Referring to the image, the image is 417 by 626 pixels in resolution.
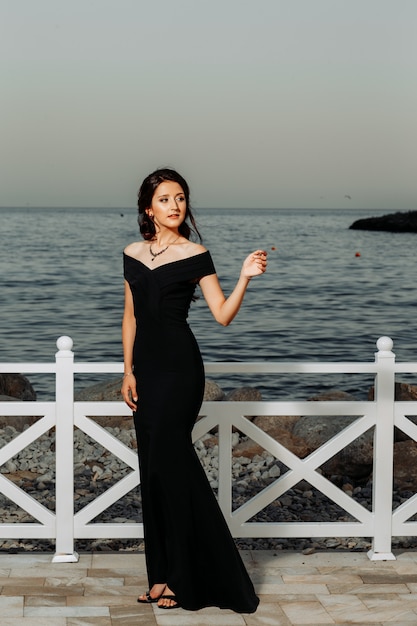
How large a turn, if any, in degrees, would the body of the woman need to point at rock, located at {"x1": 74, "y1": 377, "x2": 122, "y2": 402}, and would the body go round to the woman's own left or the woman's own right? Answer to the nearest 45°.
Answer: approximately 135° to the woman's own right

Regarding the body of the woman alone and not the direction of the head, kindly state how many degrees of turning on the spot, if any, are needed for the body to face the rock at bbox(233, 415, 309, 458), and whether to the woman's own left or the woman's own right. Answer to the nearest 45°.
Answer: approximately 135° to the woman's own right

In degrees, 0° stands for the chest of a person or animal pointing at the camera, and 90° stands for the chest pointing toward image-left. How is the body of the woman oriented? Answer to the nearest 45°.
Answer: approximately 45°

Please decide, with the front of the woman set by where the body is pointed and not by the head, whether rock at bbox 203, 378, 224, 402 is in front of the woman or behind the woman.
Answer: behind

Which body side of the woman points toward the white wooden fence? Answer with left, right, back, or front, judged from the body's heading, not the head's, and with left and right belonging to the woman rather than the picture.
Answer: back

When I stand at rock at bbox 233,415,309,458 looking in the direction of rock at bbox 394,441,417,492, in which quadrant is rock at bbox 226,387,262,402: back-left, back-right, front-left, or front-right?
back-left

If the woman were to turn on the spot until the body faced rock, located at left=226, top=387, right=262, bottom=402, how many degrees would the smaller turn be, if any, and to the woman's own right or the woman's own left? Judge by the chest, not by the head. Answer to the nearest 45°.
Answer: approximately 135° to the woman's own right

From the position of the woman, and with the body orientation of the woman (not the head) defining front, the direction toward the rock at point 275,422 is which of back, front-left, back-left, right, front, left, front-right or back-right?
back-right

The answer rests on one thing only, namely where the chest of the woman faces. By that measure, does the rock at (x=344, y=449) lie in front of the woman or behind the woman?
behind

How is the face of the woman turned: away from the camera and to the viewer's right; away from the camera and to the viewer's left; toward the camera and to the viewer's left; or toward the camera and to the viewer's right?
toward the camera and to the viewer's right

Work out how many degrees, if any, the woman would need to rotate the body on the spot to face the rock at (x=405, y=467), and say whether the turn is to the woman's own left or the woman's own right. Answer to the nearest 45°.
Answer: approximately 180°
